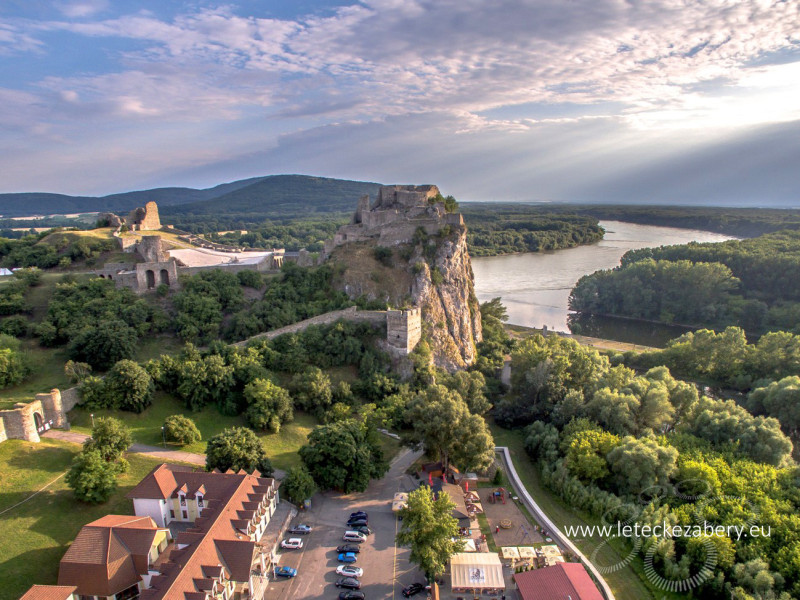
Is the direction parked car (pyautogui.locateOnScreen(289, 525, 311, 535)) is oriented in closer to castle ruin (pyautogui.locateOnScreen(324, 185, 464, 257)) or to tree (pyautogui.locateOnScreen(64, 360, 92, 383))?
the tree

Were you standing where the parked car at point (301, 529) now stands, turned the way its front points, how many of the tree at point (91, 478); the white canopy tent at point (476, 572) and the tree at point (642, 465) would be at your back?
1

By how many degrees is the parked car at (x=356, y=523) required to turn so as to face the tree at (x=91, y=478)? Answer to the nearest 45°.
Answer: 0° — it already faces it

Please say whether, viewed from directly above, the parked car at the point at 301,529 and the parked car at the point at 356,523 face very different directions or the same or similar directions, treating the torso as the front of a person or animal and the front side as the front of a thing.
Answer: very different directions

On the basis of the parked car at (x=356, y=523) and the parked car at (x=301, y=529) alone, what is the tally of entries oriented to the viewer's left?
1

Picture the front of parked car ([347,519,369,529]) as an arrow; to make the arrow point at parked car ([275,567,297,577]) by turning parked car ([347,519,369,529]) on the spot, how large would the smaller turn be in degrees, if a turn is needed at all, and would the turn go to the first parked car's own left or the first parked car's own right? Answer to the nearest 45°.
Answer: approximately 45° to the first parked car's own left

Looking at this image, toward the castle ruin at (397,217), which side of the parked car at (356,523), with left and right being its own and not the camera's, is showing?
right

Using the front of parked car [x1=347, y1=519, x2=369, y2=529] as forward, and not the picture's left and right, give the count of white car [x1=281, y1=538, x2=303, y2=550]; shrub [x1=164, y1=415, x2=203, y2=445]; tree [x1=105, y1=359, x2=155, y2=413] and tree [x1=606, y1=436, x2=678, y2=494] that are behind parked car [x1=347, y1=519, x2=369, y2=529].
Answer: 1

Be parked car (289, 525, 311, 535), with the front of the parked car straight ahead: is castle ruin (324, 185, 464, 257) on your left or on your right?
on your left

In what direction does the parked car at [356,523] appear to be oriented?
to the viewer's left

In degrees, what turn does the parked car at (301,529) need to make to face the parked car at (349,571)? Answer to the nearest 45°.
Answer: approximately 135° to its left
